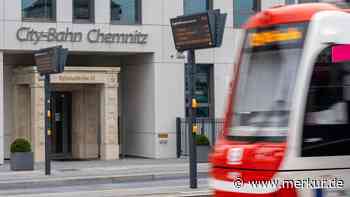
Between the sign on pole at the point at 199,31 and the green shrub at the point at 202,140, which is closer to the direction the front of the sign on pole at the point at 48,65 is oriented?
the sign on pole

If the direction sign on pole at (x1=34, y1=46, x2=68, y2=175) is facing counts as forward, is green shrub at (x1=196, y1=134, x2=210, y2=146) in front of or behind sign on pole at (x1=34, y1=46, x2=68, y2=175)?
behind

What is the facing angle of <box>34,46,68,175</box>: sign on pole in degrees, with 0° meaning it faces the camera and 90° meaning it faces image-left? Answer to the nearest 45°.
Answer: approximately 45°

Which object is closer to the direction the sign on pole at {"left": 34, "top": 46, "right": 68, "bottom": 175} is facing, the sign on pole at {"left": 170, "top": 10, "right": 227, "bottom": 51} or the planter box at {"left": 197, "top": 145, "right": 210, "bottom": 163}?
the sign on pole

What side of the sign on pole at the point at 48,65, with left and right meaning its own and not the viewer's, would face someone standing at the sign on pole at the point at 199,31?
left
